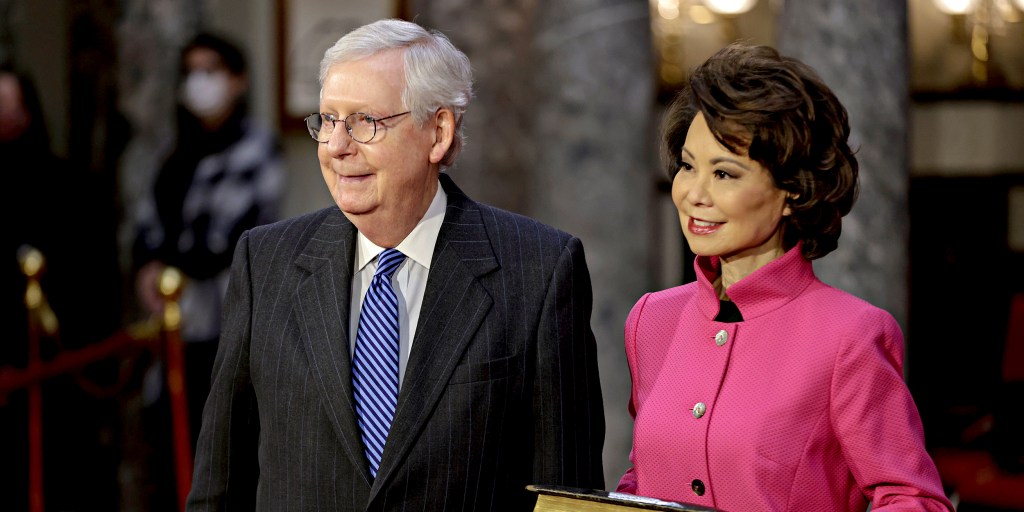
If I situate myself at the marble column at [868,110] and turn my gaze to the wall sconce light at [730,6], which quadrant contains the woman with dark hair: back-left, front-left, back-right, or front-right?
back-left

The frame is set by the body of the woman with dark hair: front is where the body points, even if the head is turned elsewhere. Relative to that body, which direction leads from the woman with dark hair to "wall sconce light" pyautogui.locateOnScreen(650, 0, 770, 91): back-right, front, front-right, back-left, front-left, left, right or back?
back-right

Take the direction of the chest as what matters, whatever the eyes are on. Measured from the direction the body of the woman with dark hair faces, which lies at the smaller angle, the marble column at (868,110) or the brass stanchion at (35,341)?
the brass stanchion

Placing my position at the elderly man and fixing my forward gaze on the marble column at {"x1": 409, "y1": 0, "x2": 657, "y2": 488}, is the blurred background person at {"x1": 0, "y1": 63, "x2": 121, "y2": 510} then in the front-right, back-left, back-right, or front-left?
front-left

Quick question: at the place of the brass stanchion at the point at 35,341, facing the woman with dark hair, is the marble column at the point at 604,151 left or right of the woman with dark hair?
left

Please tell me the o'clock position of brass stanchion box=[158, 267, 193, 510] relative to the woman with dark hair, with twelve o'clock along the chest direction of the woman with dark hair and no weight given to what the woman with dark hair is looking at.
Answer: The brass stanchion is roughly at 3 o'clock from the woman with dark hair.

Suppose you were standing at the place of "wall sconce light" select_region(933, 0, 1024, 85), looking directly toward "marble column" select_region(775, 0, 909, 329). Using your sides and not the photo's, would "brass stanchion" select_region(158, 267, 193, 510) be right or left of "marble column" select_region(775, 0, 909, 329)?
right

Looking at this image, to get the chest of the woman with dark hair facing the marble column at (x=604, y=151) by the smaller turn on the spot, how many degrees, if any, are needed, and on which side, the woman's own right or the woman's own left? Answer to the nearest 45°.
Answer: approximately 135° to the woman's own right

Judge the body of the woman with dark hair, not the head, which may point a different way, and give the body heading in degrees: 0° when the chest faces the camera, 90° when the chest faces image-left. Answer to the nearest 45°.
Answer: approximately 45°

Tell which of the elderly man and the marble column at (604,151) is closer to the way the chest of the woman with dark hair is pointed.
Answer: the elderly man

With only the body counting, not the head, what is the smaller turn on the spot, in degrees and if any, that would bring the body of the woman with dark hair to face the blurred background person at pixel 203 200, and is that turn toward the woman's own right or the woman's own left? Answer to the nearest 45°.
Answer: approximately 90° to the woman's own right

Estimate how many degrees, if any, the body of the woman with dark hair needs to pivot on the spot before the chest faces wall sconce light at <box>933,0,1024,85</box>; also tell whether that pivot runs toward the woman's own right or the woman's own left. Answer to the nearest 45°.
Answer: approximately 135° to the woman's own right
